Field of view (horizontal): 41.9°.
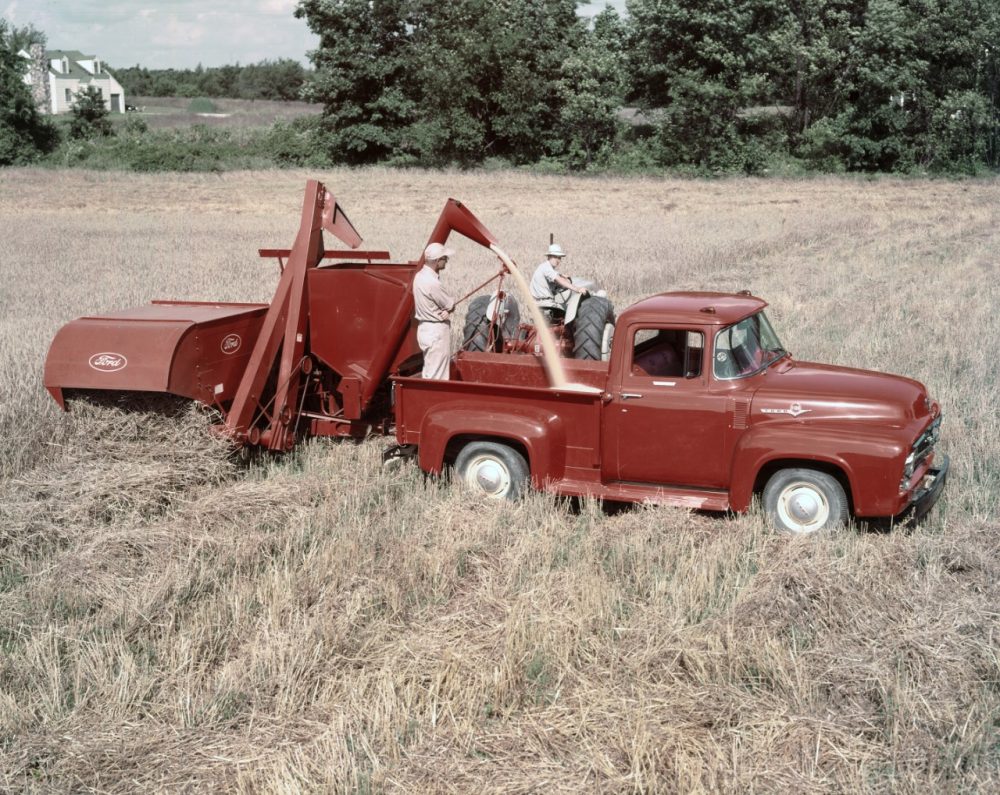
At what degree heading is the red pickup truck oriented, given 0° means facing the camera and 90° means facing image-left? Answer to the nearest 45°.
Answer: approximately 270°

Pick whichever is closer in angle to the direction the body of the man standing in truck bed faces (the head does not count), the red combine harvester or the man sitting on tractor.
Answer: the man sitting on tractor

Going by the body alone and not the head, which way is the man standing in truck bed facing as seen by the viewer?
to the viewer's right

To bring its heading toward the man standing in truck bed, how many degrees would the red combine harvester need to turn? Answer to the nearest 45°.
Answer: approximately 45° to its right

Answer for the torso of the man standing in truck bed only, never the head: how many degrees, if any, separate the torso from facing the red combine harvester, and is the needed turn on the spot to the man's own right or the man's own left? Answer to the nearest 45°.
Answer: approximately 180°

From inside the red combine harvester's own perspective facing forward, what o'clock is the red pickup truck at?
The red pickup truck is roughly at 3 o'clock from the red combine harvester.

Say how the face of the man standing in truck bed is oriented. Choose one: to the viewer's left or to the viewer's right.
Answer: to the viewer's right

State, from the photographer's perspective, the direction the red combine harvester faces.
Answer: facing away from the viewer and to the right of the viewer

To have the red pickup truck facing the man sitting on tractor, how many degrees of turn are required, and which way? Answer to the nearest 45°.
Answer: approximately 135° to its left
